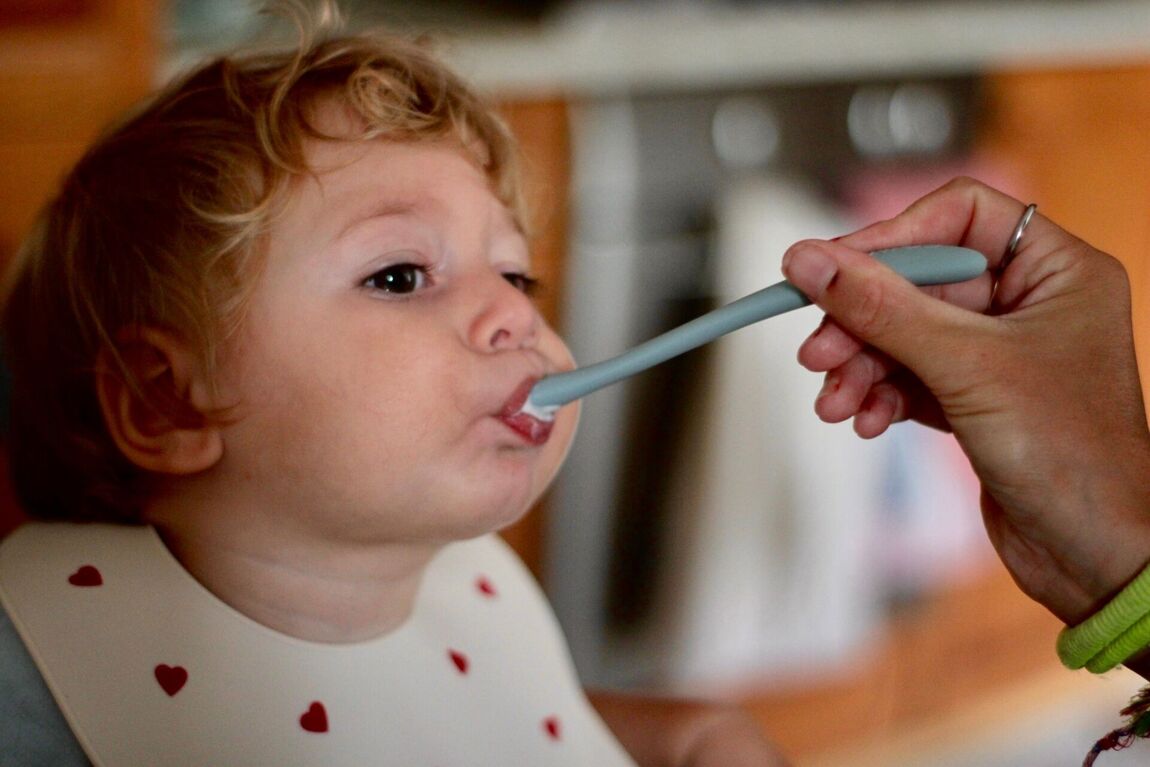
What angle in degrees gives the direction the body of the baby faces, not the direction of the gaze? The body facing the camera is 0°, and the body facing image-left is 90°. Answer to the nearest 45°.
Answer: approximately 315°

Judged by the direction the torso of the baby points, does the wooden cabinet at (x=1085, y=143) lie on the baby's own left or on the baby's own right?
on the baby's own left
